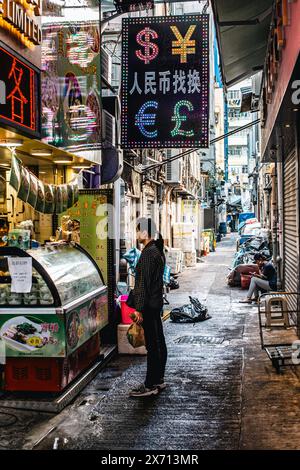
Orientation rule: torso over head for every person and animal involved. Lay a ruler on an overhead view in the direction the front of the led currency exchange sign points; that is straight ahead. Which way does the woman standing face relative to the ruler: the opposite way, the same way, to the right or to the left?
to the right

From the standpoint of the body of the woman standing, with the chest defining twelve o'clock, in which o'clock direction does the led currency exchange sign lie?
The led currency exchange sign is roughly at 3 o'clock from the woman standing.

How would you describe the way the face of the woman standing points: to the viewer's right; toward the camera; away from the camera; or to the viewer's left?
to the viewer's left

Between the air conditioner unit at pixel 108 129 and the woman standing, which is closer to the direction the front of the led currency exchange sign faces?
the woman standing

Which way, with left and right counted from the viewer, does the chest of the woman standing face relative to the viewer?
facing to the left of the viewer

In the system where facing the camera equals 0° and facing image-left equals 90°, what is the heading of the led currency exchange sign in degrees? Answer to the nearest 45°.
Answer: approximately 0°

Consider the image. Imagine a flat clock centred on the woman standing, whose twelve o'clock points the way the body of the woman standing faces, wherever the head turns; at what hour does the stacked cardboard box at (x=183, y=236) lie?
The stacked cardboard box is roughly at 3 o'clock from the woman standing.

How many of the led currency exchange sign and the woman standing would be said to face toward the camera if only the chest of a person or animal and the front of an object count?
1

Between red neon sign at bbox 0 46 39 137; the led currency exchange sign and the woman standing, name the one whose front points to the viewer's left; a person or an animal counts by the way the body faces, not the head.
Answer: the woman standing
